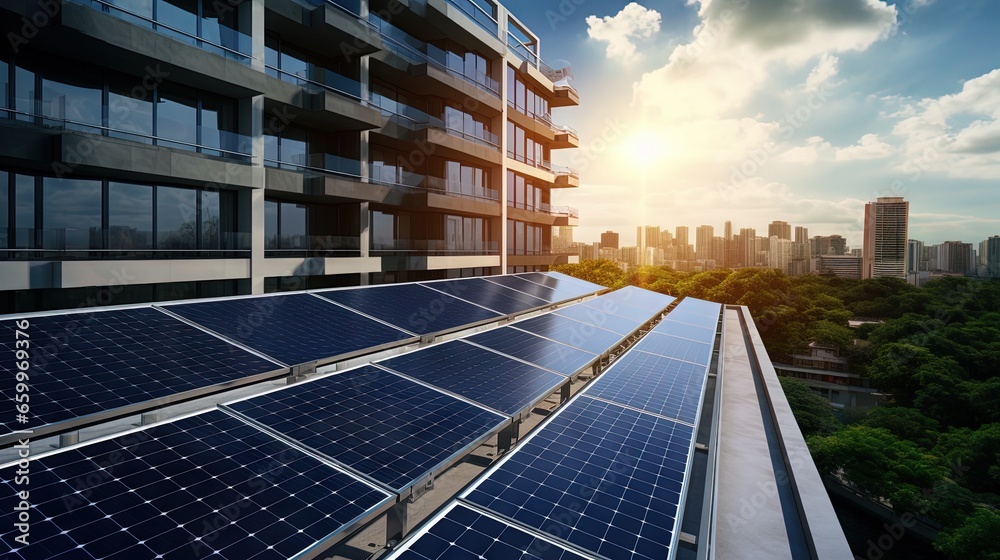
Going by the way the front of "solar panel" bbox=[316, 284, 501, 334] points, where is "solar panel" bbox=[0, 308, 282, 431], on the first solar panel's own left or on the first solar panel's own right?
on the first solar panel's own right

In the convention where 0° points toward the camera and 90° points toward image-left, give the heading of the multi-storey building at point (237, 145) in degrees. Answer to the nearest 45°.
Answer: approximately 315°

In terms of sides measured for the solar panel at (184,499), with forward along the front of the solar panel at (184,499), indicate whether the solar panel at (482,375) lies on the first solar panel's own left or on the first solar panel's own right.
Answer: on the first solar panel's own left

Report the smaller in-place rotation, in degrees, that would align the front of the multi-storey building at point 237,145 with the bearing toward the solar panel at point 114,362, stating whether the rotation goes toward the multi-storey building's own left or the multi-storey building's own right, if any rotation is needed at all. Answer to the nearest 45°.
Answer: approximately 45° to the multi-storey building's own right
